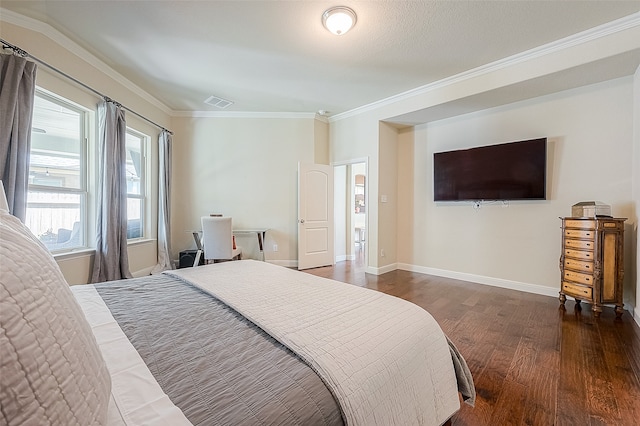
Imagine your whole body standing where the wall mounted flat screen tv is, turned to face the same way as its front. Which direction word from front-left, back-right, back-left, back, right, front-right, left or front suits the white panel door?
front-right

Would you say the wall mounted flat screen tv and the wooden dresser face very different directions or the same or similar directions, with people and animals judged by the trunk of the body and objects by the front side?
same or similar directions

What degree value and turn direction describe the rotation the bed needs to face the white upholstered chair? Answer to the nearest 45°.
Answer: approximately 45° to its left

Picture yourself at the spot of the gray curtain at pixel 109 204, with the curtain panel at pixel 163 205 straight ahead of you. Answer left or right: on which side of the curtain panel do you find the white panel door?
right

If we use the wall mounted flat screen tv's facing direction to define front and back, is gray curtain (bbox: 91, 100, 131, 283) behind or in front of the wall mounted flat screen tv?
in front

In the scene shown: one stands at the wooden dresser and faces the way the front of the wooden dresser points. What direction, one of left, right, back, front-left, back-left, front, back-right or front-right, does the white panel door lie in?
front-right

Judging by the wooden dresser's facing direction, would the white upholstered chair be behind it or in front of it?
in front

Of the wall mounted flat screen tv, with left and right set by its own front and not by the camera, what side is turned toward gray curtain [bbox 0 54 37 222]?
front

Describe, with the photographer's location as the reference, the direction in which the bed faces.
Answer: facing away from the viewer and to the right of the viewer

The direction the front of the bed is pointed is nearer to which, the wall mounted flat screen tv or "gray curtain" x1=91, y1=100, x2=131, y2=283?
the wall mounted flat screen tv

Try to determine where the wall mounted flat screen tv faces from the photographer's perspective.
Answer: facing the viewer and to the left of the viewer

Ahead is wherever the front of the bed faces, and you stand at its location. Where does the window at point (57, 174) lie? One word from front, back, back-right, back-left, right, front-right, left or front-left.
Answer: left

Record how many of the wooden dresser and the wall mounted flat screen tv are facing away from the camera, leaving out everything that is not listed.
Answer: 0

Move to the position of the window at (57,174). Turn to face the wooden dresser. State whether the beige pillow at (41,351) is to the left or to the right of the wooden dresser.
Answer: right

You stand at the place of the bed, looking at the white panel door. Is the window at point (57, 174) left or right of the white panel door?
left

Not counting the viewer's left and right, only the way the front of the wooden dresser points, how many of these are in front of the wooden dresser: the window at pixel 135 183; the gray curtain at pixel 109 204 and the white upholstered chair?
3

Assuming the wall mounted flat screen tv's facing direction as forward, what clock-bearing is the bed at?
The bed is roughly at 11 o'clock from the wall mounted flat screen tv.

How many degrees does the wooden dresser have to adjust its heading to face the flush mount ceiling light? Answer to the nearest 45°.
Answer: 0° — it already faces it
